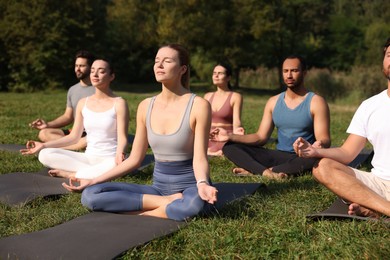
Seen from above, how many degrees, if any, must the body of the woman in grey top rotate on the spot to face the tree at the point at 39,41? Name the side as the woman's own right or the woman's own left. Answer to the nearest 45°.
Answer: approximately 135° to the woman's own right

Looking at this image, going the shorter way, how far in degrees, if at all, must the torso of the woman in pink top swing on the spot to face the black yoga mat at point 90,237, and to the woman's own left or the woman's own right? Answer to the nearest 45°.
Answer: approximately 45° to the woman's own left

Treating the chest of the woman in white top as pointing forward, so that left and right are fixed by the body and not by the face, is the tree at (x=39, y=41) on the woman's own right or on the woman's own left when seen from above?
on the woman's own right

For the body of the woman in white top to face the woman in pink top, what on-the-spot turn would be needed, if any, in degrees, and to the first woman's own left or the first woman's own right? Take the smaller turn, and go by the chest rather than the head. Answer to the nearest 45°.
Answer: approximately 180°

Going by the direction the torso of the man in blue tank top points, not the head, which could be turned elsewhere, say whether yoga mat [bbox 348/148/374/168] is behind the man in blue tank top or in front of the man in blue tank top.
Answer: behind

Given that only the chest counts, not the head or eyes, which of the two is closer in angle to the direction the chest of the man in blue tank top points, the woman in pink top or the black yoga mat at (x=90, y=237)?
the black yoga mat

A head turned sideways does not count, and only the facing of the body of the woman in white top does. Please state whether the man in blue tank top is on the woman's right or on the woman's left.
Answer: on the woman's left

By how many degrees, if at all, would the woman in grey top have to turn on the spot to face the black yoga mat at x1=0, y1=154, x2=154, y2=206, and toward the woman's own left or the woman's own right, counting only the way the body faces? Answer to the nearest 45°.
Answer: approximately 90° to the woman's own right

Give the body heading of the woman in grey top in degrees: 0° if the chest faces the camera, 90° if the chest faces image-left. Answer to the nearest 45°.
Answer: approximately 45°
